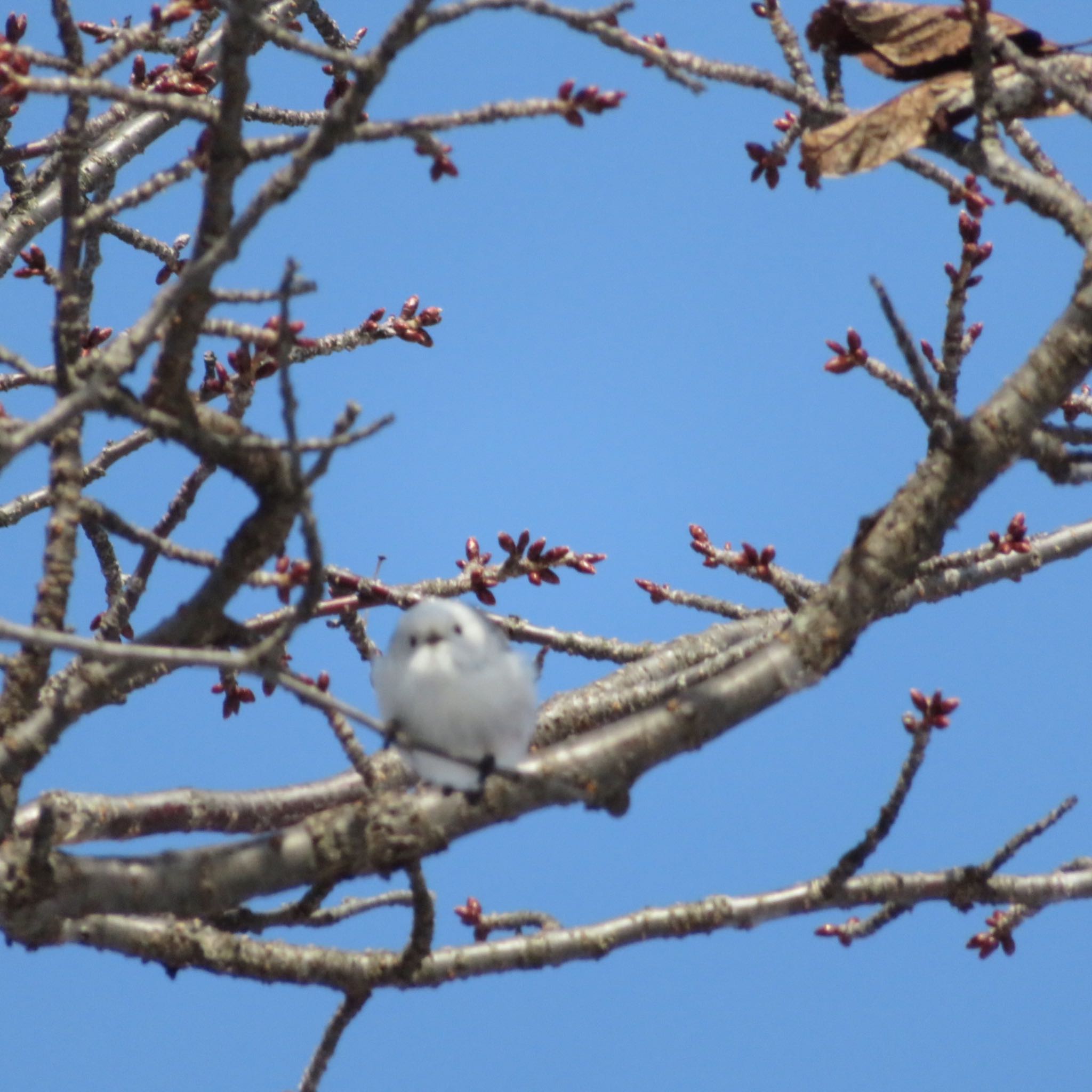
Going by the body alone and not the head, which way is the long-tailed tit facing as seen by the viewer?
toward the camera

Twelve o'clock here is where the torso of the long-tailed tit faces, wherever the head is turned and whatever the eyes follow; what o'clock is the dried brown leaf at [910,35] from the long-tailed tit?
The dried brown leaf is roughly at 10 o'clock from the long-tailed tit.
